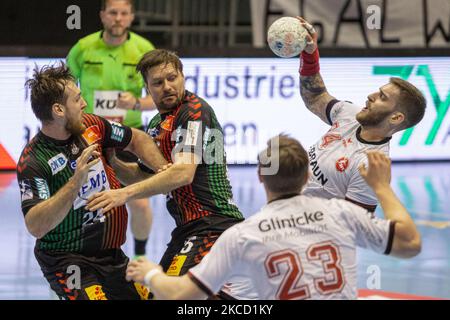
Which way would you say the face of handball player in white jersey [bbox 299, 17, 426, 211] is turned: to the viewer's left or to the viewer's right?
to the viewer's left

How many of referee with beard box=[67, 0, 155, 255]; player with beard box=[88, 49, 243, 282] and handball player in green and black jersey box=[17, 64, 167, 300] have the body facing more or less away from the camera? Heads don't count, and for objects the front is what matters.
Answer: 0

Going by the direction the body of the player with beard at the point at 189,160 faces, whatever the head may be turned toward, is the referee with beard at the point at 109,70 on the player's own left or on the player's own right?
on the player's own right

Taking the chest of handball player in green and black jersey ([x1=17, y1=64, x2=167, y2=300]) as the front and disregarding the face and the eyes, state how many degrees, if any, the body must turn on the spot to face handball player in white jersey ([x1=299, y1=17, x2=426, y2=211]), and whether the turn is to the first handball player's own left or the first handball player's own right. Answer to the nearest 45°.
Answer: approximately 45° to the first handball player's own left

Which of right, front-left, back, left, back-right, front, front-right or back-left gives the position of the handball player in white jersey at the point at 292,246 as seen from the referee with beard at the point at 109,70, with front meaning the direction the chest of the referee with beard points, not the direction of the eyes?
front

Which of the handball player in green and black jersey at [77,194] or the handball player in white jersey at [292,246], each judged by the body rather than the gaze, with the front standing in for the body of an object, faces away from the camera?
the handball player in white jersey

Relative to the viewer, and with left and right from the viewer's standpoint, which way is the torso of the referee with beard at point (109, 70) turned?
facing the viewer

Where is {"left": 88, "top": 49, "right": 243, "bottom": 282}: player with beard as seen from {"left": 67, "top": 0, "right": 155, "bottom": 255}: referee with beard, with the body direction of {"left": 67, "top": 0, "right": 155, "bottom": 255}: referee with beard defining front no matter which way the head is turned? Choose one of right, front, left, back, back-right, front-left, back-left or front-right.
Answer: front

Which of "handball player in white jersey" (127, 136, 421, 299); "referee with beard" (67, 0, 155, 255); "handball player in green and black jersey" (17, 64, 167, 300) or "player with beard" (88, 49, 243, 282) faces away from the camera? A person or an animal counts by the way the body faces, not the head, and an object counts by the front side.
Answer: the handball player in white jersey

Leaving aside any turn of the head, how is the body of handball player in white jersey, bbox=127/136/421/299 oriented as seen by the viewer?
away from the camera

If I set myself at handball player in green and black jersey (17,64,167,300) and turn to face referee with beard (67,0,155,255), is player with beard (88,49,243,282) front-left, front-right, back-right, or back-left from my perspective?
front-right

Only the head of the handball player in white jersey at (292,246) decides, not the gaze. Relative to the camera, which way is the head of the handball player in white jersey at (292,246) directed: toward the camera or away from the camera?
away from the camera

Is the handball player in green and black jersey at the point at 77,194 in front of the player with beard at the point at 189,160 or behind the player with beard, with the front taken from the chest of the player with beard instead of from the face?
in front

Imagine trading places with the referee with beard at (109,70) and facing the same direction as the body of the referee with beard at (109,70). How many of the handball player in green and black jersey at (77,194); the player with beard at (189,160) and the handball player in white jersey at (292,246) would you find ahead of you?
3

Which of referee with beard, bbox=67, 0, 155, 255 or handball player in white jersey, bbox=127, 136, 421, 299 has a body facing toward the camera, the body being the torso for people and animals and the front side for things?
the referee with beard

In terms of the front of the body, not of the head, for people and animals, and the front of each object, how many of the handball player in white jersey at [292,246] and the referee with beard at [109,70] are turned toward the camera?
1
